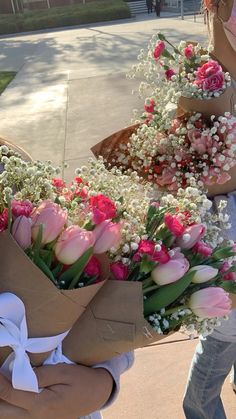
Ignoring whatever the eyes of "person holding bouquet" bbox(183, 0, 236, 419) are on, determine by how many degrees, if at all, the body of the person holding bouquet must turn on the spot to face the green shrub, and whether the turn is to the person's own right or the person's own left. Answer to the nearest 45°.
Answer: approximately 135° to the person's own right

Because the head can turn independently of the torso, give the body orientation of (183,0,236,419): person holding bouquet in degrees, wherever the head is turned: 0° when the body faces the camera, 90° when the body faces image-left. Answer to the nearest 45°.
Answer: approximately 45°

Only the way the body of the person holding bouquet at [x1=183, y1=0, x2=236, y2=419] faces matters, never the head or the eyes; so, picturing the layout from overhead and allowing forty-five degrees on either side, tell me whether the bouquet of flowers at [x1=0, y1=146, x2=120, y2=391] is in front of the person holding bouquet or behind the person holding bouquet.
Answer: in front

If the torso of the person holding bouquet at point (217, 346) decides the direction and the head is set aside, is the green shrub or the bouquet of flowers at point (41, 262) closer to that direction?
the bouquet of flowers

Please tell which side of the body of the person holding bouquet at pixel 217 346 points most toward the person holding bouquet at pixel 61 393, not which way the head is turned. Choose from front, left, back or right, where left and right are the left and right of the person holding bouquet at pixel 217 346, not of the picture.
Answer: front
